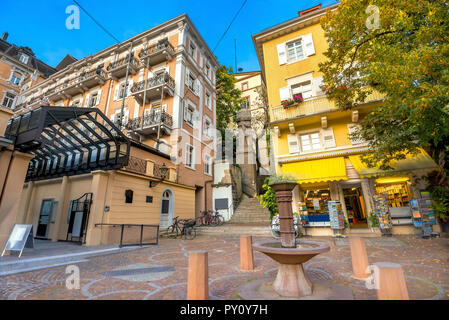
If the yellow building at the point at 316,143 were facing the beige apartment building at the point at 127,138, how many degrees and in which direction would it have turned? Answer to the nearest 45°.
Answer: approximately 45° to its right

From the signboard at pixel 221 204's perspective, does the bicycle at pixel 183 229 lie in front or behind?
in front

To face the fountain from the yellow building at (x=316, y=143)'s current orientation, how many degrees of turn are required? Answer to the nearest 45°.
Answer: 0° — it already faces it

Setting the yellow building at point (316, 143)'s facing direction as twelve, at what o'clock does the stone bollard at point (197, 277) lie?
The stone bollard is roughly at 12 o'clock from the yellow building.

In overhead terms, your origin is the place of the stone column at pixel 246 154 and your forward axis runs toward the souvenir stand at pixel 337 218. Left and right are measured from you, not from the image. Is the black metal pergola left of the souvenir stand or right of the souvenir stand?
right

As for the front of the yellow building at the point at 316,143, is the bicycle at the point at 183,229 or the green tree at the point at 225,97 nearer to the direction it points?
the bicycle

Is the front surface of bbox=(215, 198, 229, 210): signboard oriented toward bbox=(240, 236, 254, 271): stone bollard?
yes

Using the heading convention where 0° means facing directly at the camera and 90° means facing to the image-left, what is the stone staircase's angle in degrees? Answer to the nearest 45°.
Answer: approximately 0°

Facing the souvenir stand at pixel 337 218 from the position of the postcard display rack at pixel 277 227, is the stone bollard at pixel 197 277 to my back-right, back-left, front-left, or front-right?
back-right

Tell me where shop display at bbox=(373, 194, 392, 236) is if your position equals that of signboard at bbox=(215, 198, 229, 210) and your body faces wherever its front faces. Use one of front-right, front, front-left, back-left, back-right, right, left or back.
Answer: front-left

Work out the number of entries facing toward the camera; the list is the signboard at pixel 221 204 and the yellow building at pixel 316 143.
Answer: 2
